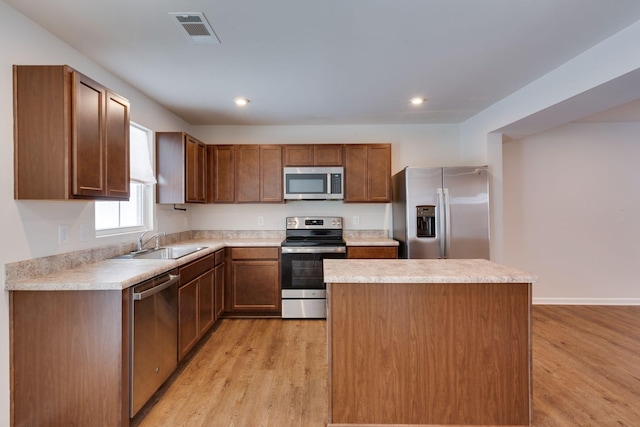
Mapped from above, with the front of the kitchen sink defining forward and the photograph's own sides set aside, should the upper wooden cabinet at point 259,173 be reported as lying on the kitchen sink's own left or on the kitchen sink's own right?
on the kitchen sink's own left

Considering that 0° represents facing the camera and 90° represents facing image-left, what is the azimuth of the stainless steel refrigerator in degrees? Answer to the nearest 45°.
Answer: approximately 0°

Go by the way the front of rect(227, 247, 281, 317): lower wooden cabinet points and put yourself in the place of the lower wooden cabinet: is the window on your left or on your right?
on your right

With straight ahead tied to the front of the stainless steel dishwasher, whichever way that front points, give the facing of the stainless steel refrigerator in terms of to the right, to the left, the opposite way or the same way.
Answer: to the right

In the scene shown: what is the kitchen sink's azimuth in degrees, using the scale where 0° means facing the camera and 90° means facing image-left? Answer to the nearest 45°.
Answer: approximately 315°

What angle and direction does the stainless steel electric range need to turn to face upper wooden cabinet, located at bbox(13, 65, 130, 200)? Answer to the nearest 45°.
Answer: approximately 45° to its right

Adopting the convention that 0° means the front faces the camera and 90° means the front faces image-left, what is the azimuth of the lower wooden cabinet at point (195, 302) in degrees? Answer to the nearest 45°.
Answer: approximately 315°

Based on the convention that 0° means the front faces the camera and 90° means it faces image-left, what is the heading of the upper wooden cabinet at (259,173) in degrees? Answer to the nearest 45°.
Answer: approximately 0°
